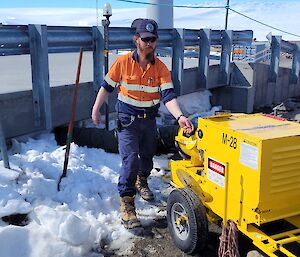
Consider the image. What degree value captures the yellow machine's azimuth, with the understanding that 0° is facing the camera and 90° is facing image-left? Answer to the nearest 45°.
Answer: approximately 315°

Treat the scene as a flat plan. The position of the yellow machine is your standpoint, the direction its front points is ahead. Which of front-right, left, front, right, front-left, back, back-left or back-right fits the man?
back
